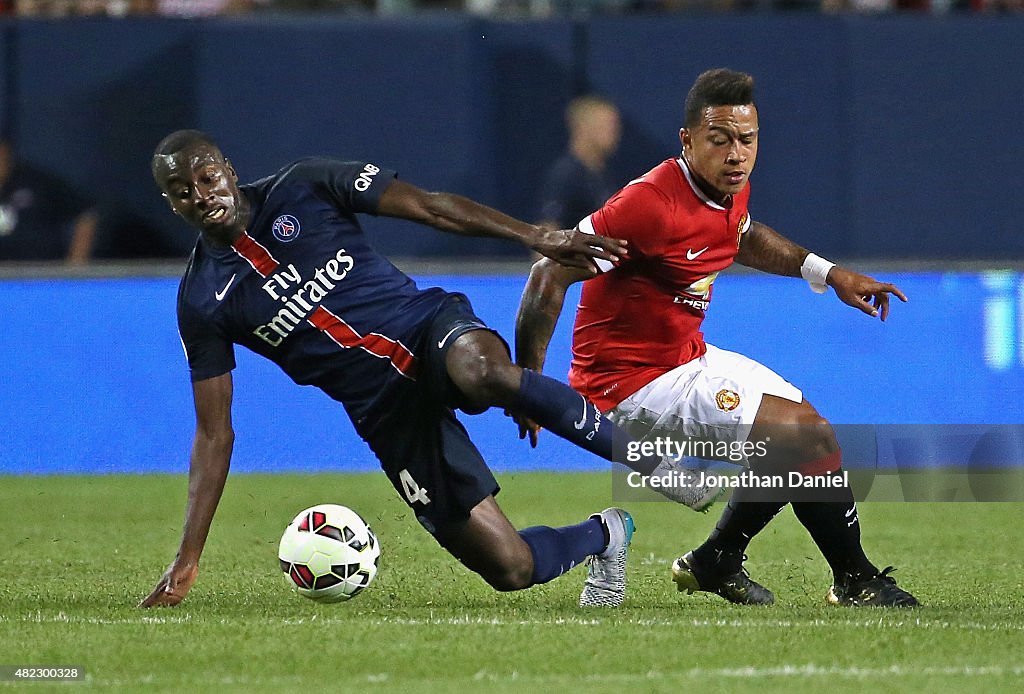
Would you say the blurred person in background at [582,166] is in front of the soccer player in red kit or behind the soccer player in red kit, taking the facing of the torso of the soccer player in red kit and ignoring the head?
behind

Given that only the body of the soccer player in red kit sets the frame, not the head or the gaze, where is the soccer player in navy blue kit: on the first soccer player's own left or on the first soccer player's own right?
on the first soccer player's own right

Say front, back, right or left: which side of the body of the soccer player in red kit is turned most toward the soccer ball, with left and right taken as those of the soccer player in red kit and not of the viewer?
right
